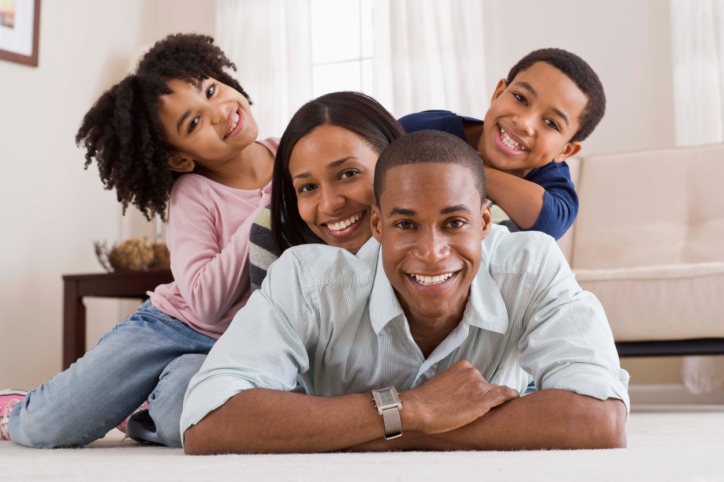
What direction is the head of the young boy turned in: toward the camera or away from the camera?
toward the camera

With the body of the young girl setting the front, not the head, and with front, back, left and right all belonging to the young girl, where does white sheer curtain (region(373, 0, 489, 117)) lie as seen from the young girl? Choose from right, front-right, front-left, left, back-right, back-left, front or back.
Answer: left

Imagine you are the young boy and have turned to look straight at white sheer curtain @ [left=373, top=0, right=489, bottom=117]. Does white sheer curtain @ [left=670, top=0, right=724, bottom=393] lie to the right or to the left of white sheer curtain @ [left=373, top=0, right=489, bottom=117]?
right

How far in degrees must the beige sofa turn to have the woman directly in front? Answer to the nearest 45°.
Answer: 0° — it already faces them

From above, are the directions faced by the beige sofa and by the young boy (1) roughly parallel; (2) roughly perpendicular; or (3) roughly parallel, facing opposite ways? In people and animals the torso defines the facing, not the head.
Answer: roughly parallel

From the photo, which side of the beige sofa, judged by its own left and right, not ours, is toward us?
front

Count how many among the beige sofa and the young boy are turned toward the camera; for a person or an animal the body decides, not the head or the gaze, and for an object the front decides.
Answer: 2

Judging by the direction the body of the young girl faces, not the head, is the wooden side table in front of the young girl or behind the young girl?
behind

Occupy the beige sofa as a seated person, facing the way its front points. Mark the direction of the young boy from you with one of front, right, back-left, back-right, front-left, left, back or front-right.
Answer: front

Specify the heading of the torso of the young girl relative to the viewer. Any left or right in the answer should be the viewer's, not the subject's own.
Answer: facing the viewer and to the right of the viewer

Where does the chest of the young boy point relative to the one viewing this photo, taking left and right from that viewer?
facing the viewer
